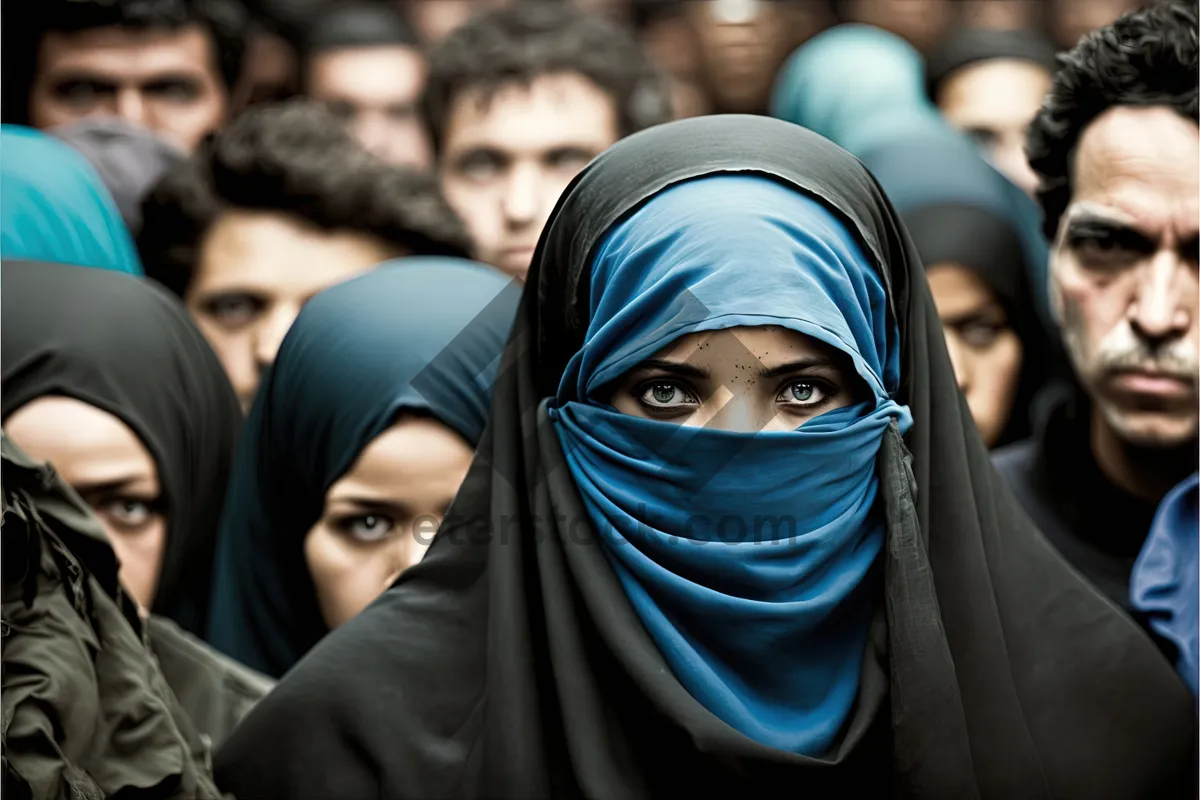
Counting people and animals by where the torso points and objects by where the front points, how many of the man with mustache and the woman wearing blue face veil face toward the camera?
2

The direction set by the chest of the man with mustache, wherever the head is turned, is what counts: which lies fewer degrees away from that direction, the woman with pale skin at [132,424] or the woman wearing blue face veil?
the woman wearing blue face veil

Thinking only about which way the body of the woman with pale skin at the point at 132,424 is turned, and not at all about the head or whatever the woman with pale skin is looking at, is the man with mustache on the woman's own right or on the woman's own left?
on the woman's own left

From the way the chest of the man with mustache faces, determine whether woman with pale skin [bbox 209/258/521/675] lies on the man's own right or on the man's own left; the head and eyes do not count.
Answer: on the man's own right

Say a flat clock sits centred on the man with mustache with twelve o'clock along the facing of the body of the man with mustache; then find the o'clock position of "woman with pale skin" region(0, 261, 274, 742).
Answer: The woman with pale skin is roughly at 2 o'clock from the man with mustache.

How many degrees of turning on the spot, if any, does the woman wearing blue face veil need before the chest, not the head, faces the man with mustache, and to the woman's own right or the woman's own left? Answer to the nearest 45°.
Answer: approximately 135° to the woman's own left

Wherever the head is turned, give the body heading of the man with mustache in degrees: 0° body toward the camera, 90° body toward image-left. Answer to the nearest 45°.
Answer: approximately 0°

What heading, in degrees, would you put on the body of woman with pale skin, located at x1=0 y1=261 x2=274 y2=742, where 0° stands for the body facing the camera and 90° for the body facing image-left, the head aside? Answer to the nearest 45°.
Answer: approximately 0°
